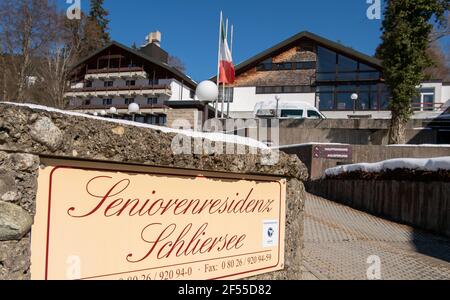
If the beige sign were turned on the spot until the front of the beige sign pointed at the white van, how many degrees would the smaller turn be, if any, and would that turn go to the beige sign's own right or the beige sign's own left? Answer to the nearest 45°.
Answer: approximately 135° to the beige sign's own left

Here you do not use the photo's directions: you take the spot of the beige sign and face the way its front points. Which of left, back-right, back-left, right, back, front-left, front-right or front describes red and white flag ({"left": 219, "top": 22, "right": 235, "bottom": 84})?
back-left

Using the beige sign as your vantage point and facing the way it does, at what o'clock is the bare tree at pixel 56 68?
The bare tree is roughly at 7 o'clock from the beige sign.

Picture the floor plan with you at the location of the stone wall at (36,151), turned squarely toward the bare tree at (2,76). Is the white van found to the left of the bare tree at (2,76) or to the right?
right

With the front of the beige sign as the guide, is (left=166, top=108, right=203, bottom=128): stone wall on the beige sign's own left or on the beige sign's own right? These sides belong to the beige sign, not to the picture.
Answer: on the beige sign's own left

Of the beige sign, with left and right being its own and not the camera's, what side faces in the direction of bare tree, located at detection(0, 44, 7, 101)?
back

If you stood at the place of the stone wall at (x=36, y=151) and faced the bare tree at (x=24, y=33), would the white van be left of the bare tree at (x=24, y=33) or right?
right

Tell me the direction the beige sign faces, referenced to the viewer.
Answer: facing the viewer and to the right of the viewer

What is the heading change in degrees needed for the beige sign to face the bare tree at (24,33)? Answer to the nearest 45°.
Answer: approximately 135° to its left
